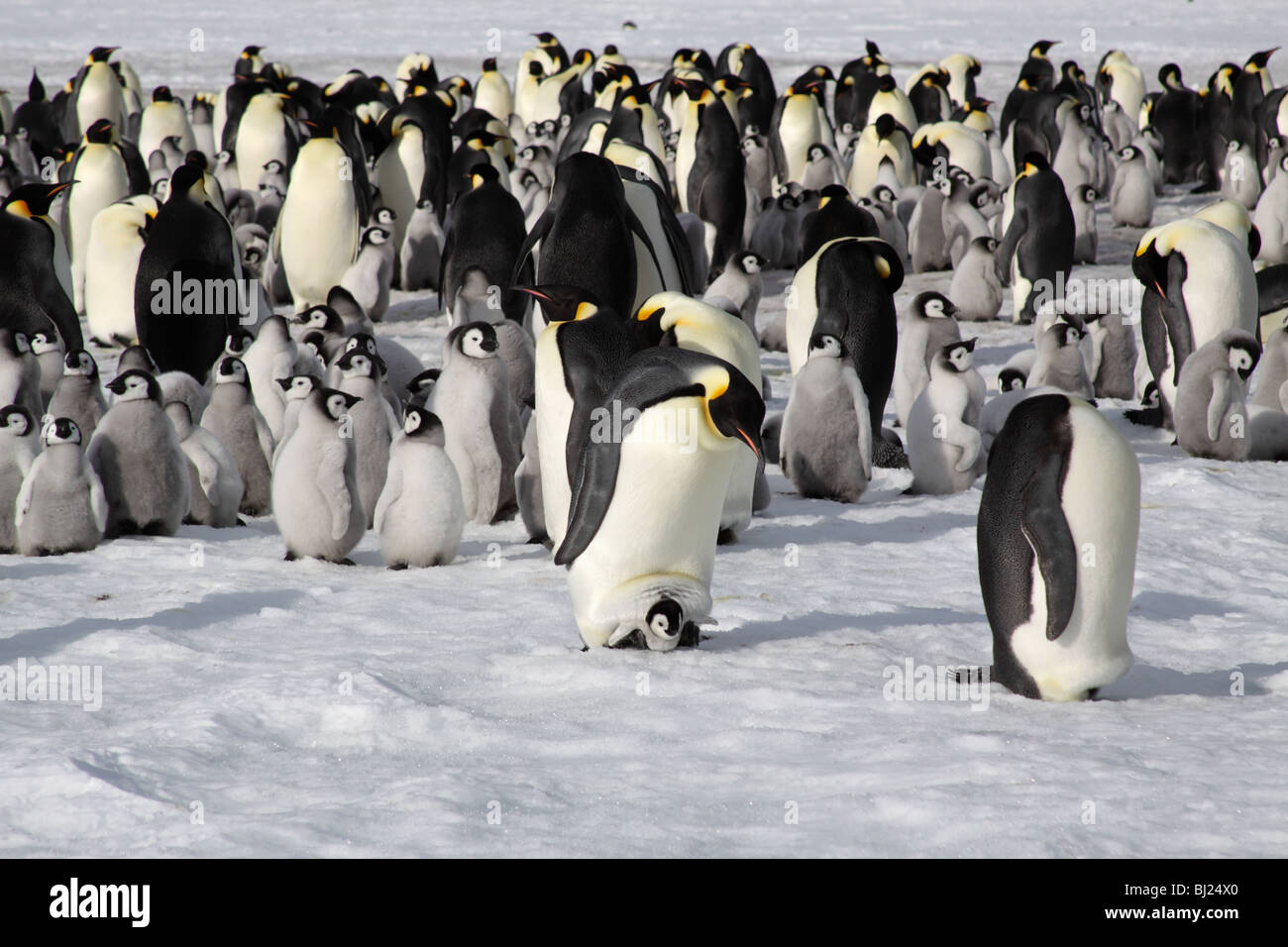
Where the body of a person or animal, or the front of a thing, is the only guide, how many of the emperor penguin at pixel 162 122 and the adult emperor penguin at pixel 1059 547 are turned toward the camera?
1

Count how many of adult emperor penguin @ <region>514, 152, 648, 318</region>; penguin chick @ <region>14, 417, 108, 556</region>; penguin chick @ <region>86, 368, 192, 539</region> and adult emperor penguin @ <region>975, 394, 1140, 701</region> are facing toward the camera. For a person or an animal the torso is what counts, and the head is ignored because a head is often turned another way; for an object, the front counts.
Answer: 2

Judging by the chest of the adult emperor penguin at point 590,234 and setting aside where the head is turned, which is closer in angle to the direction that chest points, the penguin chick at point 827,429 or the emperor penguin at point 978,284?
the emperor penguin

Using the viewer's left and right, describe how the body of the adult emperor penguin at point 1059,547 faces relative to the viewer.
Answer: facing to the right of the viewer

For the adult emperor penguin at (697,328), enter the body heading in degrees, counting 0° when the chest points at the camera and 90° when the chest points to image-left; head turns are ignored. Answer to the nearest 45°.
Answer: approximately 45°
